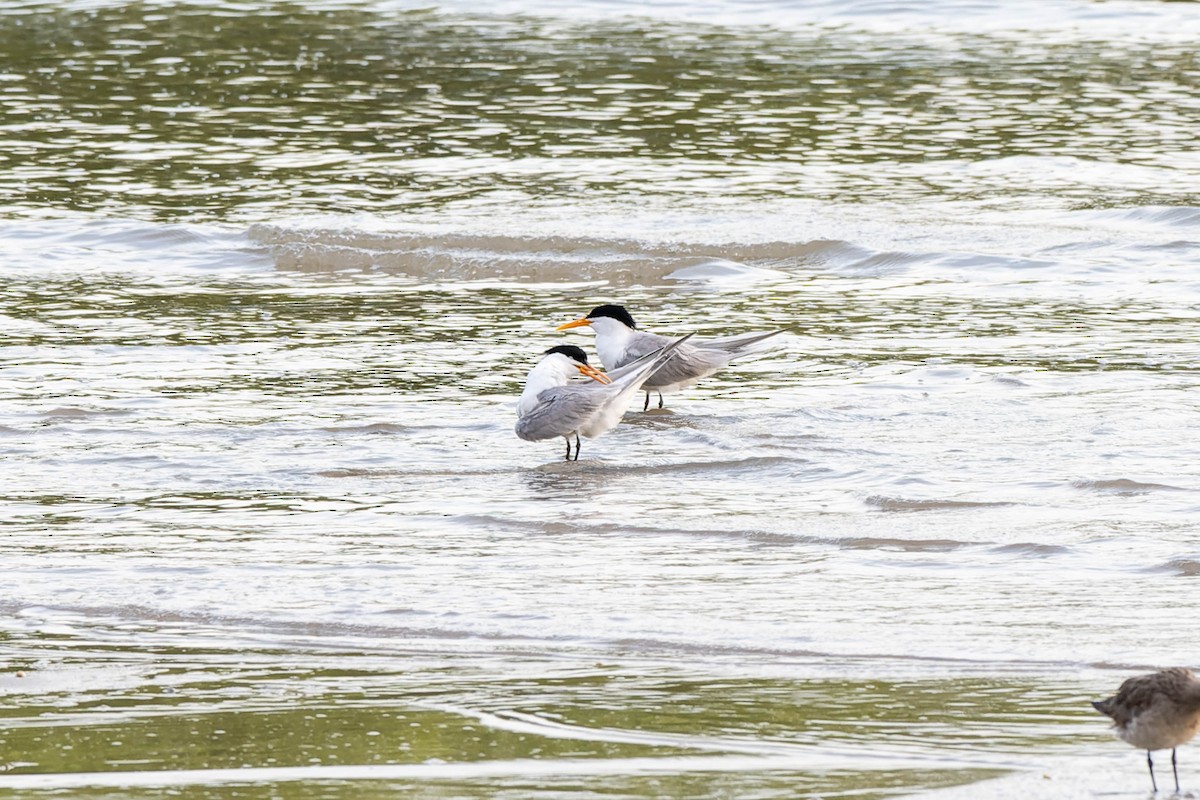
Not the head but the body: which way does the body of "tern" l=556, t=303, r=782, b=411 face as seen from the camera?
to the viewer's left

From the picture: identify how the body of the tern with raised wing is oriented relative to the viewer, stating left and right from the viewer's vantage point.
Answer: facing to the left of the viewer

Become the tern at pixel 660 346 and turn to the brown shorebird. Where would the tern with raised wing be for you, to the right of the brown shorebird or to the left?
right

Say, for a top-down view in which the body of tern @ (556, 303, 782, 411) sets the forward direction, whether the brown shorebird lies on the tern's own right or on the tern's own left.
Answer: on the tern's own left

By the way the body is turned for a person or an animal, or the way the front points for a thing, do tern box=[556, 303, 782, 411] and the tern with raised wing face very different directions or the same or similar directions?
same or similar directions

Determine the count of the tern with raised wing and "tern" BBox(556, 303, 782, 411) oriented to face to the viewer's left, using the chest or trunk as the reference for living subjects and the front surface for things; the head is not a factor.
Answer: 2

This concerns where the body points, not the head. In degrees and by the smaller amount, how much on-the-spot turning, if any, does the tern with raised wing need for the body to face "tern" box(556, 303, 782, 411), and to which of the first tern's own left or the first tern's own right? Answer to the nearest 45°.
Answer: approximately 90° to the first tern's own right
